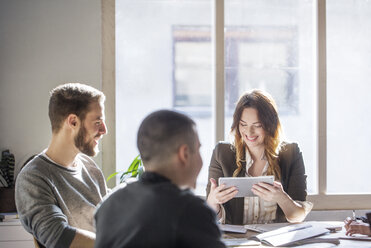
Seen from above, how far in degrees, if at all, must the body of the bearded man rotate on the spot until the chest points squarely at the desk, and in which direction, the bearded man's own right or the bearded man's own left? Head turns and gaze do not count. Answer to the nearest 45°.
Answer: approximately 45° to the bearded man's own left

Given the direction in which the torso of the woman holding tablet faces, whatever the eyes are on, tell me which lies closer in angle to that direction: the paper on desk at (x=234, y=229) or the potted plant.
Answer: the paper on desk

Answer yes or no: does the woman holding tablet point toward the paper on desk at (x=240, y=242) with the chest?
yes

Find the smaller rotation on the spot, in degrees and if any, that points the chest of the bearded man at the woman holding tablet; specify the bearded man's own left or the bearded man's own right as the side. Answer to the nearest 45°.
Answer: approximately 90° to the bearded man's own left

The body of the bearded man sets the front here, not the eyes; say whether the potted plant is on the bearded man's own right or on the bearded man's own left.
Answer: on the bearded man's own left

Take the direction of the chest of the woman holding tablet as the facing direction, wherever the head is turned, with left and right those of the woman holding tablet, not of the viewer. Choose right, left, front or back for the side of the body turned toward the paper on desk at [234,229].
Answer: front

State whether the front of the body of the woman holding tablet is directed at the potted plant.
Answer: no

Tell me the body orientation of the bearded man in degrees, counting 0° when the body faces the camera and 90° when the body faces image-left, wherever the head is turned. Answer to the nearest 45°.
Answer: approximately 315°

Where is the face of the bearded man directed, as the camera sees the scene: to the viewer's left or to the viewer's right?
to the viewer's right

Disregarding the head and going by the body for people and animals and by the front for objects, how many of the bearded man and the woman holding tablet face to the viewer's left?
0

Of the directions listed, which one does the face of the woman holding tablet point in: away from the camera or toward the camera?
toward the camera

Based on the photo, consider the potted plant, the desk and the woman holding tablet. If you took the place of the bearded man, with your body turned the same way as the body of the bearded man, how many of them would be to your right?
0

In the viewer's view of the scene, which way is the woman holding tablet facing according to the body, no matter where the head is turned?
toward the camera

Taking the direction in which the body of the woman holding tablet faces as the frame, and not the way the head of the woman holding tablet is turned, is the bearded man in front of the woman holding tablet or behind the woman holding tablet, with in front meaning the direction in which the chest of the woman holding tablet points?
in front

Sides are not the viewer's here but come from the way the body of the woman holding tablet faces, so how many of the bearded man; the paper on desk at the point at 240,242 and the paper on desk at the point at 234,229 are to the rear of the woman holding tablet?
0
